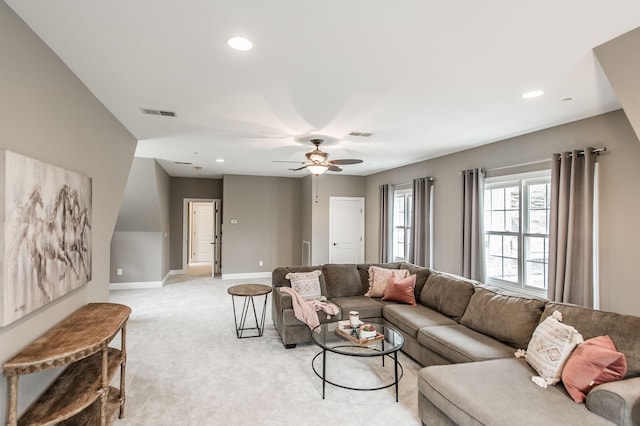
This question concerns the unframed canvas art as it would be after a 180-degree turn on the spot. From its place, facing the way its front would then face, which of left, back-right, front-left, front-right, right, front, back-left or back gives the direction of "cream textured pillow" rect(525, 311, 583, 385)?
back

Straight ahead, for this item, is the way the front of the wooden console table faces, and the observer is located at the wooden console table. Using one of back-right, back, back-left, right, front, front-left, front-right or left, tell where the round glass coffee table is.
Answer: front-left

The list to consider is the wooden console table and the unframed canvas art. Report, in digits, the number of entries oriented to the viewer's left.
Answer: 0

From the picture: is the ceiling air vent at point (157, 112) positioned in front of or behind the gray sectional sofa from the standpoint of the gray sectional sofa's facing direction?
in front

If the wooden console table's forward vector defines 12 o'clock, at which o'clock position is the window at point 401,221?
The window is roughly at 10 o'clock from the wooden console table.

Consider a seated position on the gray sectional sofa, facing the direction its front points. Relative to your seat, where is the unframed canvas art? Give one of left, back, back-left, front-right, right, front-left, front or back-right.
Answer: front

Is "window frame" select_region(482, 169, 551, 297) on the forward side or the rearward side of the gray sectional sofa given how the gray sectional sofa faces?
on the rearward side

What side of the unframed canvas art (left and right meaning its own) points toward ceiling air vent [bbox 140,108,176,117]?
left

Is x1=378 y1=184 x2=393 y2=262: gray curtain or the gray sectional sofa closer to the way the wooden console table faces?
the gray sectional sofa

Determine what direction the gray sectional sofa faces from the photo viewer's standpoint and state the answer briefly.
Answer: facing the viewer and to the left of the viewer

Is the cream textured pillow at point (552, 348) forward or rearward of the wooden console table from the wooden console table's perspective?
forward

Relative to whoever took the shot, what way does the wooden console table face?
facing the viewer and to the right of the viewer

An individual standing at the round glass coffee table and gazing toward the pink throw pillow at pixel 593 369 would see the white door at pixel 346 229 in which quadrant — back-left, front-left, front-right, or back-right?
back-left
